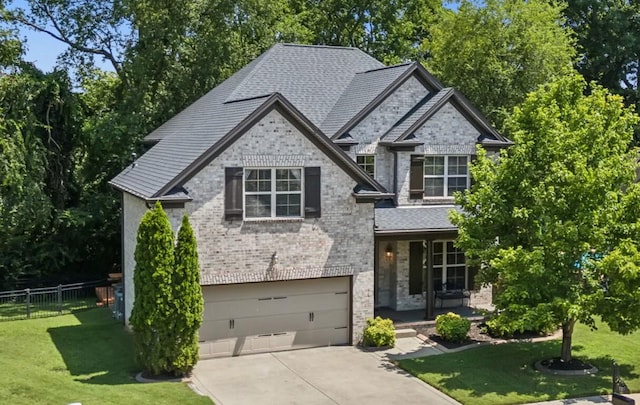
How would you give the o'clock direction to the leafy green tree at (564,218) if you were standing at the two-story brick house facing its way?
The leafy green tree is roughly at 10 o'clock from the two-story brick house.

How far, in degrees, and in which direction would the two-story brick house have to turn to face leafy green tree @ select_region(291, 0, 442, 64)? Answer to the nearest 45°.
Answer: approximately 180°

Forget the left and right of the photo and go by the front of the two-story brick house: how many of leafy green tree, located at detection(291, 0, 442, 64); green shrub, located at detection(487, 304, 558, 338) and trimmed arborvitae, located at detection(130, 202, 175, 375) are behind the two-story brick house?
1

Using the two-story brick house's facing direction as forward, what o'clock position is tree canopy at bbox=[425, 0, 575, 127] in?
The tree canopy is roughly at 7 o'clock from the two-story brick house.

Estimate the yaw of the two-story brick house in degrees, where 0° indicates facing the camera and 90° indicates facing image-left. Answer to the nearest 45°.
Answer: approximately 0°

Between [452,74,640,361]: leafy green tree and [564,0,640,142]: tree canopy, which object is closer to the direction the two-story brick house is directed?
the leafy green tree

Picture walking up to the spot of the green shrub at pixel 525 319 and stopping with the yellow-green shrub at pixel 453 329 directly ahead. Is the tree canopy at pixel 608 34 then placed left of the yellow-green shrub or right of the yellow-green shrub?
right

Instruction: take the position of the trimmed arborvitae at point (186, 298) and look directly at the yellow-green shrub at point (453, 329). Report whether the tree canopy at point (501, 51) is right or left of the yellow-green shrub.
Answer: left

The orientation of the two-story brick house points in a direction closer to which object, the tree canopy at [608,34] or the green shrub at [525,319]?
the green shrub

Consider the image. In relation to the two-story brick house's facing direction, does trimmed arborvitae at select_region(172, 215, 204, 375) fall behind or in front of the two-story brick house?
in front

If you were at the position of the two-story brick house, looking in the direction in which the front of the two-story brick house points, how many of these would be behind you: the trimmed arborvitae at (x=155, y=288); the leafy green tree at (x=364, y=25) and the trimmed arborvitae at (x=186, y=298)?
1

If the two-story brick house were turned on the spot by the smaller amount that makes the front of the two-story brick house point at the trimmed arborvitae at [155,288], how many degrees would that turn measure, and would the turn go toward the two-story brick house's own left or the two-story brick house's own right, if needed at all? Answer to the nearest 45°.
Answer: approximately 45° to the two-story brick house's own right
